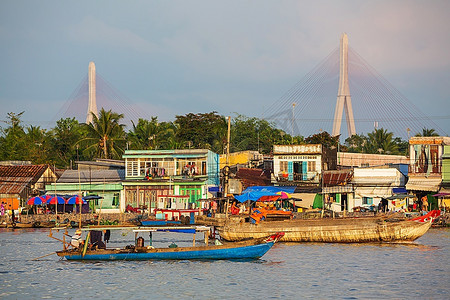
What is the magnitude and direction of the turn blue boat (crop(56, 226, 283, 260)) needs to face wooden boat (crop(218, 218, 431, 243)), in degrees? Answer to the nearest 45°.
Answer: approximately 45° to its left

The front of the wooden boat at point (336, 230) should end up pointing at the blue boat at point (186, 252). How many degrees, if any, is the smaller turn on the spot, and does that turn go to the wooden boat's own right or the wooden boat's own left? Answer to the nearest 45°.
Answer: approximately 135° to the wooden boat's own right

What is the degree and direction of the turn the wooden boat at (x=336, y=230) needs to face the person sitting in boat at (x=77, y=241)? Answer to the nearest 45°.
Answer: approximately 135° to its right

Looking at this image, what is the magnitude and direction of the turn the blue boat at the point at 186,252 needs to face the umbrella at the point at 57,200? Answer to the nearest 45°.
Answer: approximately 90° to its left

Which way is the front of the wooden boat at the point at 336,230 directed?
to the viewer's right

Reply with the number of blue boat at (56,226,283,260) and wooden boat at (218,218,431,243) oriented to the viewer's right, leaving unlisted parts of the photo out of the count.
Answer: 2

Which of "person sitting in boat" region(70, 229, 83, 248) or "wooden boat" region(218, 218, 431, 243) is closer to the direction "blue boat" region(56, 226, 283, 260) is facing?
the wooden boat

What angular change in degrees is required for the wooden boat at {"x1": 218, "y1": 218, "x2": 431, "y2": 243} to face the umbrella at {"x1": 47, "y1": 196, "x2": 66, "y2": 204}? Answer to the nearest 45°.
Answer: approximately 135° to its left

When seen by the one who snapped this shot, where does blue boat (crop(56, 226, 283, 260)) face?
facing to the right of the viewer
